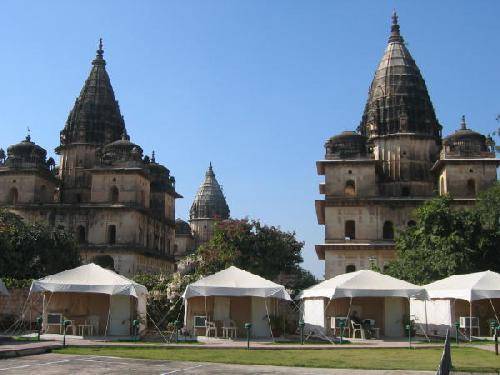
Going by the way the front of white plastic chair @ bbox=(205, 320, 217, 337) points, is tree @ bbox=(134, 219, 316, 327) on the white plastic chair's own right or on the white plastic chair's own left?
on the white plastic chair's own left

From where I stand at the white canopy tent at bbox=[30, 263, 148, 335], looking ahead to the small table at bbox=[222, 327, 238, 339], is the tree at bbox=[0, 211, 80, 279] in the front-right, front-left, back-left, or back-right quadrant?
back-left

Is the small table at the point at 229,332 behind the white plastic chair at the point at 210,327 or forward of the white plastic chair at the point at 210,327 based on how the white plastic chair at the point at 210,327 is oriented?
forward
